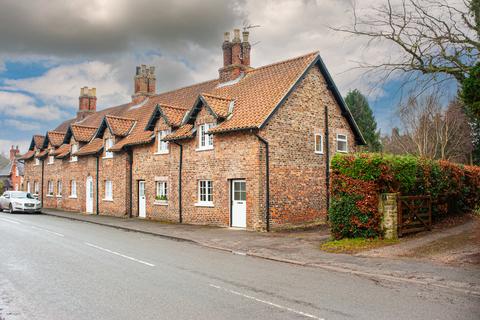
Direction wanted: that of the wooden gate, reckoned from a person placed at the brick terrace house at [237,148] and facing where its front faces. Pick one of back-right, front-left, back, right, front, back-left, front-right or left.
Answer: left

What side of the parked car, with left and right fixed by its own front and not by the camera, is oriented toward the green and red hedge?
front

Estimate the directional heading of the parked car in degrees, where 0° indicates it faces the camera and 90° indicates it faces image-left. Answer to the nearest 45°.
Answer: approximately 315°

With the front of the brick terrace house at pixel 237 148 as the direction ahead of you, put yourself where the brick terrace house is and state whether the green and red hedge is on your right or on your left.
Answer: on your left

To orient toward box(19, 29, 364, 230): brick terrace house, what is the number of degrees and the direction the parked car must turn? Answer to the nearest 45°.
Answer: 0° — it already faces it

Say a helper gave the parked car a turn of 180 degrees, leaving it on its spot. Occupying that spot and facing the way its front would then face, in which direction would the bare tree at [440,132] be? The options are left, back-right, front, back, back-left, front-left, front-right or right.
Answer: back-right

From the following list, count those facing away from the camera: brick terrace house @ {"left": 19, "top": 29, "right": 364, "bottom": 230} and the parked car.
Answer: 0

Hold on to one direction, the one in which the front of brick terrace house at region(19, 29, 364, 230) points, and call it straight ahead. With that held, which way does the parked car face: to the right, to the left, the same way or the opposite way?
to the left

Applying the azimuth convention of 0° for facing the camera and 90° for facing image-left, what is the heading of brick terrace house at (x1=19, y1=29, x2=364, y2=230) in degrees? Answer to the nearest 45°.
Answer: approximately 45°
